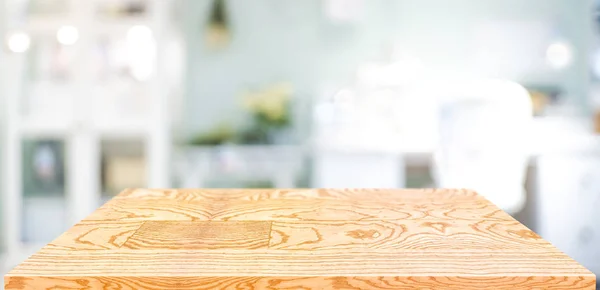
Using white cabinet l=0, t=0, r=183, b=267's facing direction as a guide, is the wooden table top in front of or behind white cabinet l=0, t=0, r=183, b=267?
in front

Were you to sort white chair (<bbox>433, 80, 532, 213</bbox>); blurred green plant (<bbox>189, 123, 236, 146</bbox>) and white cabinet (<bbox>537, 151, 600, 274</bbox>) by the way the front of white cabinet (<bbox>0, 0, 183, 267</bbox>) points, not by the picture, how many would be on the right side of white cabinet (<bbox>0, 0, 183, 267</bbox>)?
0

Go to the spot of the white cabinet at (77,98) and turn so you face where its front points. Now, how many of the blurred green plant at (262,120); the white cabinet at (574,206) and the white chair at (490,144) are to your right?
0

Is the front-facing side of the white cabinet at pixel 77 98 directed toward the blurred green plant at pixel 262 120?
no

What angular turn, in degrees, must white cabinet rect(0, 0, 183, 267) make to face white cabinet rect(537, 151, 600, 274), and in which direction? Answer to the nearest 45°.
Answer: approximately 45° to its left

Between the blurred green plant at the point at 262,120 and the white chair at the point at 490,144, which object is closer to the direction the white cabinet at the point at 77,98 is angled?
the white chair

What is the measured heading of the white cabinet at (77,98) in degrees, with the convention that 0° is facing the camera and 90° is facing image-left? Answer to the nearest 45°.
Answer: approximately 0°

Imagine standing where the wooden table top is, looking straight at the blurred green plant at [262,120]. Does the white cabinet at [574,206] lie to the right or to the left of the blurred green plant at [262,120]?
right

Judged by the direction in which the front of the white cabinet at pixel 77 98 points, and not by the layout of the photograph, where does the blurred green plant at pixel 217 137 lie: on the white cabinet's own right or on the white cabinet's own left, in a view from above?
on the white cabinet's own left

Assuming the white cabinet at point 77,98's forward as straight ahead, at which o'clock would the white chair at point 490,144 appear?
The white chair is roughly at 10 o'clock from the white cabinet.

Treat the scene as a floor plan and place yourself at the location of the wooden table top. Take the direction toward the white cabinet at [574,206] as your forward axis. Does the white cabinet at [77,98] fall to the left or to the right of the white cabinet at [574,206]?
left

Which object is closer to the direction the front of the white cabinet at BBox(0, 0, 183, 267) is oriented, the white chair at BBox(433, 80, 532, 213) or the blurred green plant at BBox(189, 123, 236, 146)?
the white chair
